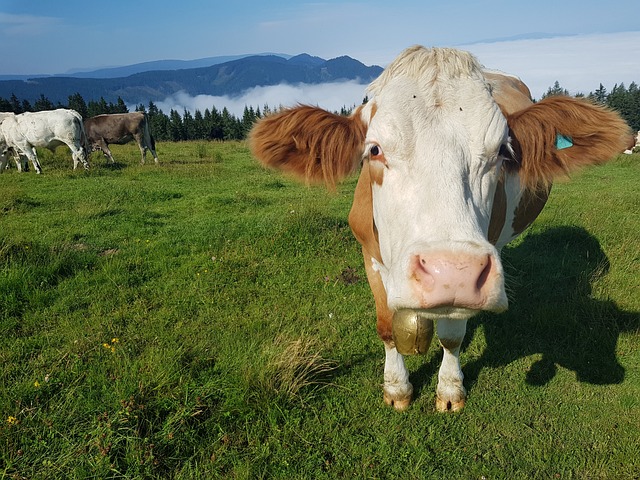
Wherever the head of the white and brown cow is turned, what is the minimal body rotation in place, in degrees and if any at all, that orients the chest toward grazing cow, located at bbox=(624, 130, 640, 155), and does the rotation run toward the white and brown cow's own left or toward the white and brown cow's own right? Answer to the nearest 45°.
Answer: approximately 135° to the white and brown cow's own left

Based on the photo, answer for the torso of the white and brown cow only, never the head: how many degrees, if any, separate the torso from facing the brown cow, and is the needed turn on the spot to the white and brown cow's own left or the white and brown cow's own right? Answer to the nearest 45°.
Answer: approximately 135° to the white and brown cow's own right

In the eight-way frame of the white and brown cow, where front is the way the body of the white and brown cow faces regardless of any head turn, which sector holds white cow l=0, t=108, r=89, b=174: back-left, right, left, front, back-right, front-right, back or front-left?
back-right

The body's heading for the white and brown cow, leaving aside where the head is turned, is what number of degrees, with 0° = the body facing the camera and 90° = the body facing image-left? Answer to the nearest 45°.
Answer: approximately 0°
